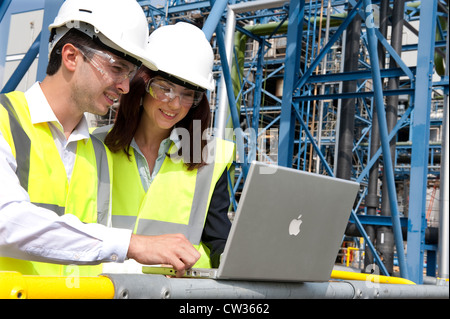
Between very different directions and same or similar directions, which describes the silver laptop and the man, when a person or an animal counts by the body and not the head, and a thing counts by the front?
very different directions

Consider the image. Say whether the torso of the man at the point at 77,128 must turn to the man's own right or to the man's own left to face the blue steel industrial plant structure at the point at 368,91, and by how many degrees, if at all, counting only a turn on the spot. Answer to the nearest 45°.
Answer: approximately 90° to the man's own left

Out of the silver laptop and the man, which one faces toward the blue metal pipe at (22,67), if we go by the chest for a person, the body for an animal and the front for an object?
the silver laptop

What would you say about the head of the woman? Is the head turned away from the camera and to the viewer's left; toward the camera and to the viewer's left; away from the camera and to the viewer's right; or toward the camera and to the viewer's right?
toward the camera and to the viewer's right

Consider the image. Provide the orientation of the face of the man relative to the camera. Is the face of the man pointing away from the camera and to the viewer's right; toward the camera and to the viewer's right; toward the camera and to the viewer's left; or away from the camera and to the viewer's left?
toward the camera and to the viewer's right

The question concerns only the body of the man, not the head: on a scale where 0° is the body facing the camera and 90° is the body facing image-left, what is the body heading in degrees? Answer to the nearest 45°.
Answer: approximately 315°

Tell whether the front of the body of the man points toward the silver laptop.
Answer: yes

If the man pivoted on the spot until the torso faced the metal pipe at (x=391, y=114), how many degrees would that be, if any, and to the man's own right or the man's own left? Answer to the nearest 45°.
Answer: approximately 90° to the man's own left

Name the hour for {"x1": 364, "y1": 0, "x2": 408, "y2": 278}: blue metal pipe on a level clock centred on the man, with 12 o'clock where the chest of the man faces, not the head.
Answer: The blue metal pipe is roughly at 9 o'clock from the man.
